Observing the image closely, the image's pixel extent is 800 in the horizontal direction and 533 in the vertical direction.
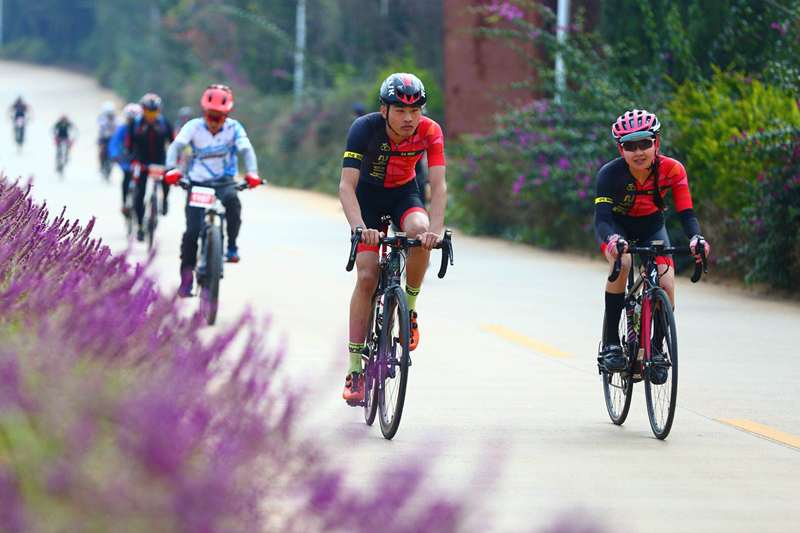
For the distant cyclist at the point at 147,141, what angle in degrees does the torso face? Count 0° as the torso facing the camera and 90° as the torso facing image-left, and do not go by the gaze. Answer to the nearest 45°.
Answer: approximately 0°

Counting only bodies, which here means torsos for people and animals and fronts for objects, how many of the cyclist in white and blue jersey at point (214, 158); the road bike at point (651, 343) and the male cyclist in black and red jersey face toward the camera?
3

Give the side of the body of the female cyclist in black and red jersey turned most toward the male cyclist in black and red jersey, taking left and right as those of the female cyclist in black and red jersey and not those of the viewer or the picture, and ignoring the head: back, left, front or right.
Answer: right

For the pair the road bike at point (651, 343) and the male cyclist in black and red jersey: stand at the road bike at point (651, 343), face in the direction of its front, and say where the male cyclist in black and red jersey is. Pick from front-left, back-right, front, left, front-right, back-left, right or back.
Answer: right

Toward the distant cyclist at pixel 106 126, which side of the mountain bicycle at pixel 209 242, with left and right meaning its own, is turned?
back
